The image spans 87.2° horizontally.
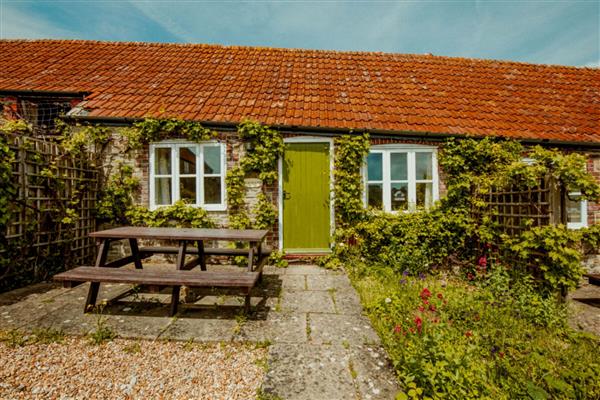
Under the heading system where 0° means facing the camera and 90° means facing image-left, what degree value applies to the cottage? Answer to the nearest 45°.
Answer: approximately 0°

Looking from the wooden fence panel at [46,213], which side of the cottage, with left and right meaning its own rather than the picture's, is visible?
right

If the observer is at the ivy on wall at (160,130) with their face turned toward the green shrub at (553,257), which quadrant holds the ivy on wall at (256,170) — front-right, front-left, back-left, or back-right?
front-left

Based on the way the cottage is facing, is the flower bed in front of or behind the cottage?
in front

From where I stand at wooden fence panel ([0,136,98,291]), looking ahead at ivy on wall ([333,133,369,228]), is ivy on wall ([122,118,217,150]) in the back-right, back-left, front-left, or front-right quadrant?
front-left

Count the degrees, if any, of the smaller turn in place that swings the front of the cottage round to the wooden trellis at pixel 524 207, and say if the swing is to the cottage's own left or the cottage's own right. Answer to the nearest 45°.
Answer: approximately 45° to the cottage's own left

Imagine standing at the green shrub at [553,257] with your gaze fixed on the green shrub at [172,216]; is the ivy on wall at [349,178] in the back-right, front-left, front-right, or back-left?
front-right

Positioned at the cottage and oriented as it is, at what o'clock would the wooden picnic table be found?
The wooden picnic table is roughly at 1 o'clock from the cottage.
